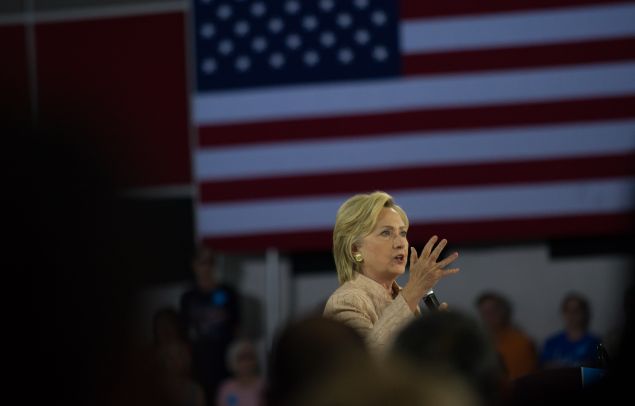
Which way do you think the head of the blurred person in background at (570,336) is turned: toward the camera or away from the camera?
toward the camera

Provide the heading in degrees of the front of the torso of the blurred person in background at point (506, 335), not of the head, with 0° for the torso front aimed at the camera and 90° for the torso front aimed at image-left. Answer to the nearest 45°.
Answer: approximately 45°

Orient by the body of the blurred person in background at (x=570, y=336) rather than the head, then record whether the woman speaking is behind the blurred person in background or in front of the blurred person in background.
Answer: in front

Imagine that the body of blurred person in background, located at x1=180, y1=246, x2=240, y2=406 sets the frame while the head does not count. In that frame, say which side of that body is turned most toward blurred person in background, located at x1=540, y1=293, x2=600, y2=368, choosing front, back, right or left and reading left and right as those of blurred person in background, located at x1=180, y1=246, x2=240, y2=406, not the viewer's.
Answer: left

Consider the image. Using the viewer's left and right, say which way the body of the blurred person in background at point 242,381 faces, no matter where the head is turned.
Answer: facing the viewer

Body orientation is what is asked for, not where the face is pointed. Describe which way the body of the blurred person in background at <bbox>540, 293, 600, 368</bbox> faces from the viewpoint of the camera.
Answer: toward the camera

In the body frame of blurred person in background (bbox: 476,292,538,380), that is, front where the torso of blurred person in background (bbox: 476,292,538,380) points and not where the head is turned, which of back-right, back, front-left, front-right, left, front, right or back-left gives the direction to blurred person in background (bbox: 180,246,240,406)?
front-right

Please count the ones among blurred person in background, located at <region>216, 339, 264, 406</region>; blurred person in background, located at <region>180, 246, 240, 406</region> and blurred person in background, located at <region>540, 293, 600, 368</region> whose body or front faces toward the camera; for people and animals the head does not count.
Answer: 3

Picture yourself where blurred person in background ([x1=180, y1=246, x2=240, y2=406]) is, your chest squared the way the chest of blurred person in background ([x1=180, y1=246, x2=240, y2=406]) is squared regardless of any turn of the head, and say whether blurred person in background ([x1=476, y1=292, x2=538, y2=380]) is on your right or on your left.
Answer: on your left
